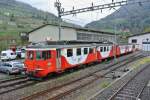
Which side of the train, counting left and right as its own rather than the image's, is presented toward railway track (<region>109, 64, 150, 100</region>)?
left

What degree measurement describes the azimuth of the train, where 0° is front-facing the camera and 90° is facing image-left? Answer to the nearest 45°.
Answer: approximately 45°

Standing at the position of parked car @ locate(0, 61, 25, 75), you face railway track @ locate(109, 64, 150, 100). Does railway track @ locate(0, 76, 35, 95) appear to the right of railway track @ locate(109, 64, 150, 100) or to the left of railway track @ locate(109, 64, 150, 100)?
right

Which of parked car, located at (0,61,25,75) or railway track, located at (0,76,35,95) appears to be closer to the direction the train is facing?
the railway track

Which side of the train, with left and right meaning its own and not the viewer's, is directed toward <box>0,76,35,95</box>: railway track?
front
